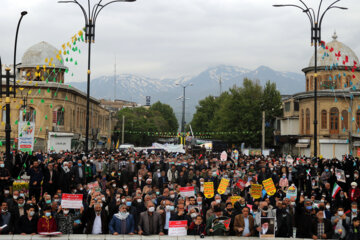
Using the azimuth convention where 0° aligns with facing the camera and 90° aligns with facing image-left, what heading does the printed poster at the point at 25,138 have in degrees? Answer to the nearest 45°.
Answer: approximately 0°
